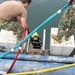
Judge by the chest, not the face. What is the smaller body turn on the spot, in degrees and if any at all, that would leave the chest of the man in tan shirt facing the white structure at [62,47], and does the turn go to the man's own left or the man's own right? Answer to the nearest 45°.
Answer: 0° — they already face it

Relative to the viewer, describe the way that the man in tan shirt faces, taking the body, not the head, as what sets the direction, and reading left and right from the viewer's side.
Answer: facing to the right of the viewer
